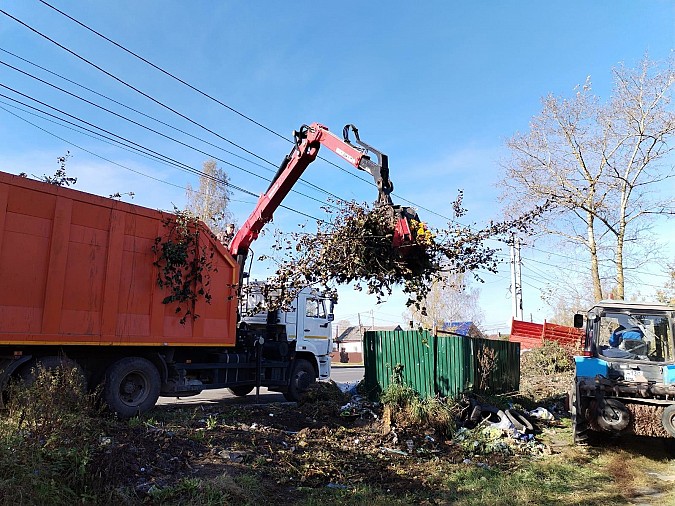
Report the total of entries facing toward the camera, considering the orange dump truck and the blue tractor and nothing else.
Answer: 0

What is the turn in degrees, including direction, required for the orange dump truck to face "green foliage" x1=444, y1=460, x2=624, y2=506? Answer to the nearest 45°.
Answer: approximately 90° to its right

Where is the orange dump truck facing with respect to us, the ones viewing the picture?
facing away from the viewer and to the right of the viewer

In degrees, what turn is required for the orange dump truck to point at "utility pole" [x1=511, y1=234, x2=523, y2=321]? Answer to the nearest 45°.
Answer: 0° — it already faces it
